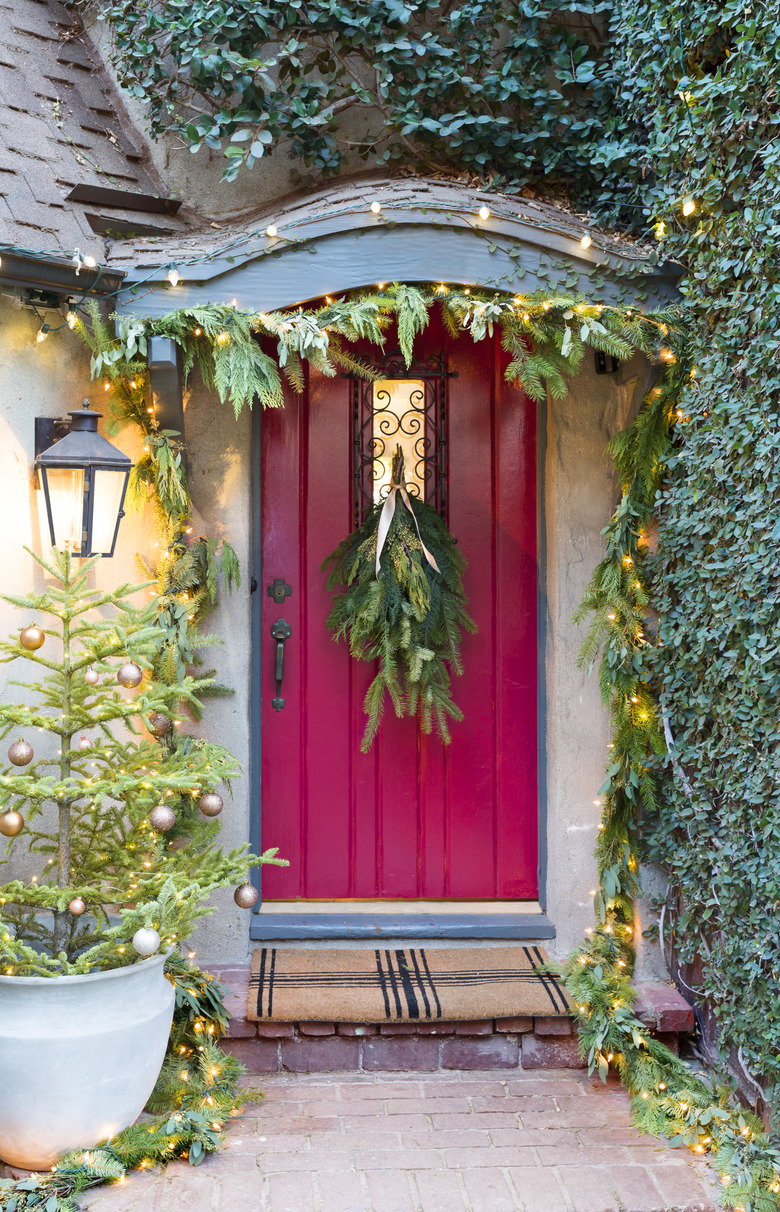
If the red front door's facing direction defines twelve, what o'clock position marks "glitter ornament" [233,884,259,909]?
The glitter ornament is roughly at 1 o'clock from the red front door.

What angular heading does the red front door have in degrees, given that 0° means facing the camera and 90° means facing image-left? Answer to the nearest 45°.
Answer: approximately 0°

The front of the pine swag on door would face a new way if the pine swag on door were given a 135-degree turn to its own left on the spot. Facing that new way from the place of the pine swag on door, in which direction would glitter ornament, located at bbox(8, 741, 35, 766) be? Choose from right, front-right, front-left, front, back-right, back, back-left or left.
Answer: back

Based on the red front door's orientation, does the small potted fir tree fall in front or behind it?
in front

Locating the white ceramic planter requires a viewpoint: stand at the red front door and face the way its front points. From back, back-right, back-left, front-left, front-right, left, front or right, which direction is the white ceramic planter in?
front-right

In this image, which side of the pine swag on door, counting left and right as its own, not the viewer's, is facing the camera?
front

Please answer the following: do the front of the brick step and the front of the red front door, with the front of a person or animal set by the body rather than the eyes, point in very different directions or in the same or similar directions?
same or similar directions

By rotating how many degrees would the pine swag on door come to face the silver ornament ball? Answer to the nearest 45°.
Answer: approximately 45° to its right

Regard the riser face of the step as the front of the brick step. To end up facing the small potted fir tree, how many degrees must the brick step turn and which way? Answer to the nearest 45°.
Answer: approximately 45° to its right

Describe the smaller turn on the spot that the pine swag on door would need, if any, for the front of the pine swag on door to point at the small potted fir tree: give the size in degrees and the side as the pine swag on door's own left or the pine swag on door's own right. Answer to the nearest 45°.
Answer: approximately 45° to the pine swag on door's own right

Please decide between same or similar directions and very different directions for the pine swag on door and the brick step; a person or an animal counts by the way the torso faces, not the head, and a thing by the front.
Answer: same or similar directions
